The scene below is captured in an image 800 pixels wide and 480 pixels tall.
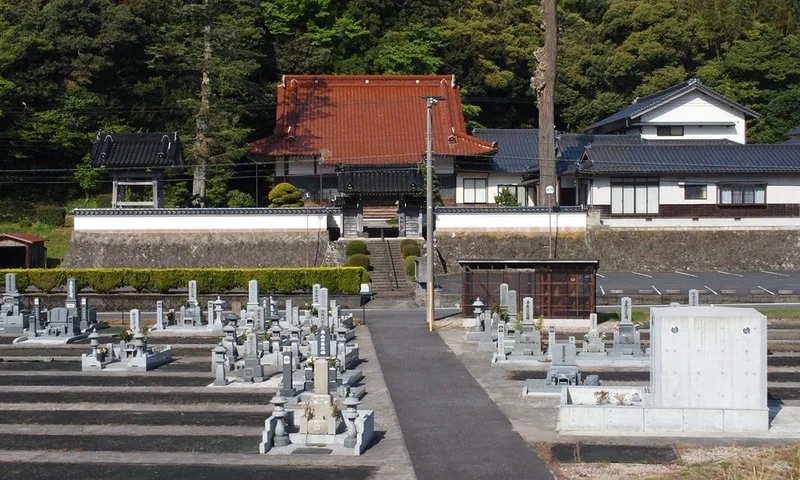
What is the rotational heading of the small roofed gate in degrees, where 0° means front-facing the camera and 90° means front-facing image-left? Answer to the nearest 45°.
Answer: approximately 0°

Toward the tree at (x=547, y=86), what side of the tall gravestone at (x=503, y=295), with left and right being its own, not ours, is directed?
back

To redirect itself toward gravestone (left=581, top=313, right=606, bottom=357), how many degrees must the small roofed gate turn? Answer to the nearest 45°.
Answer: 0° — it already faces it

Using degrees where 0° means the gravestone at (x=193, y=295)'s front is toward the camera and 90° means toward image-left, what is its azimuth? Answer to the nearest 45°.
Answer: approximately 0°

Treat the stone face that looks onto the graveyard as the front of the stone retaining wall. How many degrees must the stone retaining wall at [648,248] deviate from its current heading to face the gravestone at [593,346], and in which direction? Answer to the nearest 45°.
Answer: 0° — it already faces it

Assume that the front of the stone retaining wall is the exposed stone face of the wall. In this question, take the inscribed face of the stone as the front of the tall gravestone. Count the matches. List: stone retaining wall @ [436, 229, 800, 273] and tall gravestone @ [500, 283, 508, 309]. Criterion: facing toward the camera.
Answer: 2

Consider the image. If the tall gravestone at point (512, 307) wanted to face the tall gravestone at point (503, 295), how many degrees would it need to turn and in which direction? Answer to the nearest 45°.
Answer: approximately 180°

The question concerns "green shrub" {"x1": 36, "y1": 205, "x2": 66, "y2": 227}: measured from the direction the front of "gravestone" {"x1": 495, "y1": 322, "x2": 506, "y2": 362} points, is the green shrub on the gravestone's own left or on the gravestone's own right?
on the gravestone's own right

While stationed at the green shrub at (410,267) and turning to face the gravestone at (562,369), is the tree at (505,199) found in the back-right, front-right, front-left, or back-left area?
back-left
